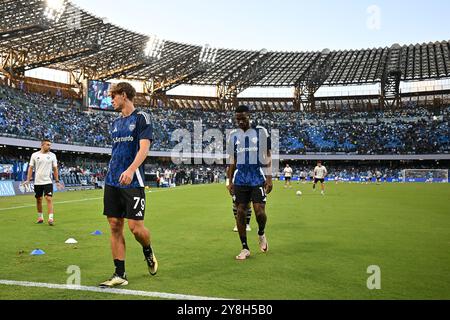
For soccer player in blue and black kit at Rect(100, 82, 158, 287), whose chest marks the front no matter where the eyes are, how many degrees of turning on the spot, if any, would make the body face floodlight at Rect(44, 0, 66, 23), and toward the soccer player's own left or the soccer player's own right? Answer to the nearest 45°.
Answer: approximately 135° to the soccer player's own right

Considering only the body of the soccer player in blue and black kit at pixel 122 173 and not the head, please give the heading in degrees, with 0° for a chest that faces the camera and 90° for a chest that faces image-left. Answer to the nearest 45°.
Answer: approximately 45°

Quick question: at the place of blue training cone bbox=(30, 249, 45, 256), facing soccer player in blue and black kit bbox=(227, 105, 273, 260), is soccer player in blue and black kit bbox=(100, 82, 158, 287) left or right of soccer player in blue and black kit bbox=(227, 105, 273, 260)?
right

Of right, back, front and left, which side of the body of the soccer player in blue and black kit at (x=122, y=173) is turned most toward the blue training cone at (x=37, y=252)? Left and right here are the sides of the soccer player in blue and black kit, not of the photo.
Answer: right

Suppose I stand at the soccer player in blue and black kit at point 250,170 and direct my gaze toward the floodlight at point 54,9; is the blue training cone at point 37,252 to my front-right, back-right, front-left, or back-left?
front-left

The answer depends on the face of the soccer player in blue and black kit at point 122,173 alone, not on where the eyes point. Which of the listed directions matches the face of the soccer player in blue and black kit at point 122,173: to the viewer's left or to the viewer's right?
to the viewer's left

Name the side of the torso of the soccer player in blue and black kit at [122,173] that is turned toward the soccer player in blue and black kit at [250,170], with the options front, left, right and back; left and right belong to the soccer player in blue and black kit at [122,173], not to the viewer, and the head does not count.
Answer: back
